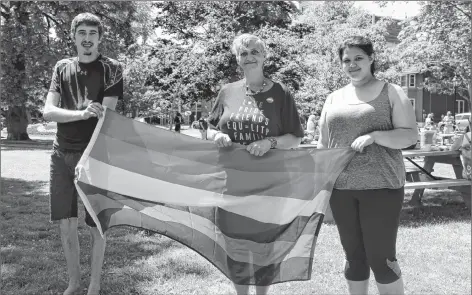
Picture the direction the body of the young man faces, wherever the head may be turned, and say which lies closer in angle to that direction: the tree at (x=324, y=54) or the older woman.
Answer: the older woman

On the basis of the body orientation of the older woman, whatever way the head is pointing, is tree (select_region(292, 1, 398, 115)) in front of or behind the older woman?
behind

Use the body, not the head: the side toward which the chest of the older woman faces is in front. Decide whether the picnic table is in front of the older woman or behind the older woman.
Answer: behind

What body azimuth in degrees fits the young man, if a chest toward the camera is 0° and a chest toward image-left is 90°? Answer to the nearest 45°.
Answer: approximately 0°

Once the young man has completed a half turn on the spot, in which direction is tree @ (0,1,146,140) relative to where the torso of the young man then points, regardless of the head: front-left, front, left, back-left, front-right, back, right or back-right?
front

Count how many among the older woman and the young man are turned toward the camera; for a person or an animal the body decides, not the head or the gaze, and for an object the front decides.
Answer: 2

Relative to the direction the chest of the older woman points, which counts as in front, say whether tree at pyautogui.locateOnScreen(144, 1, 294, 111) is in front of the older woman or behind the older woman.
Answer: behind
